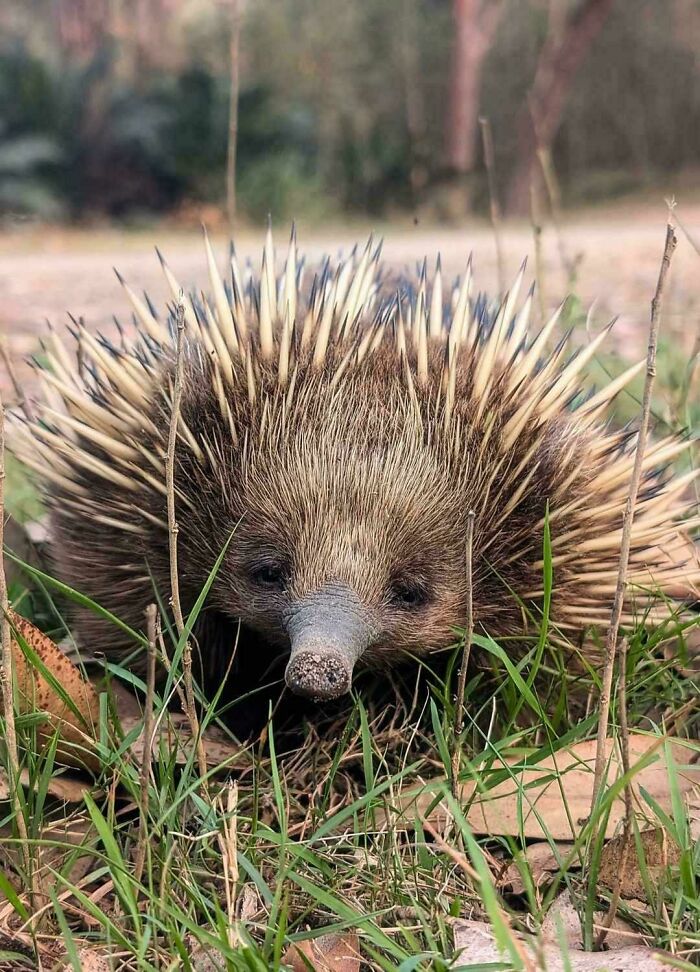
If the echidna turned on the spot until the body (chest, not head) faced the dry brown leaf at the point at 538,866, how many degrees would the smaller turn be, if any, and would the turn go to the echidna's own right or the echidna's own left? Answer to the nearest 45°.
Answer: approximately 45° to the echidna's own left

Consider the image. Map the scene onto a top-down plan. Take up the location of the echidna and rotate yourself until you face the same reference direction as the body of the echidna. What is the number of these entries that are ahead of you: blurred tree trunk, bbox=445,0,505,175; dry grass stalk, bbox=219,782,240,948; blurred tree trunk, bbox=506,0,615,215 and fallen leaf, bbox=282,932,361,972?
2

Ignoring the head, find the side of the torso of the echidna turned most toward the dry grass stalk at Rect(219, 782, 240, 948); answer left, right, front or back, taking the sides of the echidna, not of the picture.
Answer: front

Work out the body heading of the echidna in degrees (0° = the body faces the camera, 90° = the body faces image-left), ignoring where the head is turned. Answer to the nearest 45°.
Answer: approximately 0°

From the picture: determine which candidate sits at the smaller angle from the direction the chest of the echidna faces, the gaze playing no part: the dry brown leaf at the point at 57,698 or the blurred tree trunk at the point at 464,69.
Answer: the dry brown leaf

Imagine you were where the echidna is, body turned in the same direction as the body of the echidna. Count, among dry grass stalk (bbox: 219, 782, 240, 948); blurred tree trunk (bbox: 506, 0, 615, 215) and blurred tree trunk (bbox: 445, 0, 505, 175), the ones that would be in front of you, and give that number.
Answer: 1

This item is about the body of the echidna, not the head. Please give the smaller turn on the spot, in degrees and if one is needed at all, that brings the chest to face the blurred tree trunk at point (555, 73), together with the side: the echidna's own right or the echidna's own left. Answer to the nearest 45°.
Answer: approximately 180°

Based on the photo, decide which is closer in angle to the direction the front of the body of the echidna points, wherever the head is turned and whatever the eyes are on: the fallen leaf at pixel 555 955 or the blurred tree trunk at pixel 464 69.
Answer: the fallen leaf

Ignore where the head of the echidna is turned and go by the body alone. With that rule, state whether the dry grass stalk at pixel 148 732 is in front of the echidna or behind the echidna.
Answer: in front

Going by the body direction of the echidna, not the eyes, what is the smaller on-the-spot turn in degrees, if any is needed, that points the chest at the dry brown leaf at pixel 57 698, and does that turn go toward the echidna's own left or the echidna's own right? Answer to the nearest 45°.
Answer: approximately 45° to the echidna's own right

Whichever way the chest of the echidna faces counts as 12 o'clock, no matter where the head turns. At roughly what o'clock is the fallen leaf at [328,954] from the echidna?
The fallen leaf is roughly at 12 o'clock from the echidna.

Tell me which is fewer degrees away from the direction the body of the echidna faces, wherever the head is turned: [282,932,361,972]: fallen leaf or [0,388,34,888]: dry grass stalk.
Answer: the fallen leaf

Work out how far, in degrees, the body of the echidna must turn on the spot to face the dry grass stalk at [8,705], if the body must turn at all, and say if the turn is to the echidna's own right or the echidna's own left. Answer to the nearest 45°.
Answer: approximately 45° to the echidna's own right

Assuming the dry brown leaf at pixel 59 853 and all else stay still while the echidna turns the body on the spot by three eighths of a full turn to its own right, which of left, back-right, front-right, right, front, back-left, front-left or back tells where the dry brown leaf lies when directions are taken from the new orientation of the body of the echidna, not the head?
left

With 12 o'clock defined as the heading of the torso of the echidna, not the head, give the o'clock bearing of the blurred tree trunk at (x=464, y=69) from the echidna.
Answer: The blurred tree trunk is roughly at 6 o'clock from the echidna.
